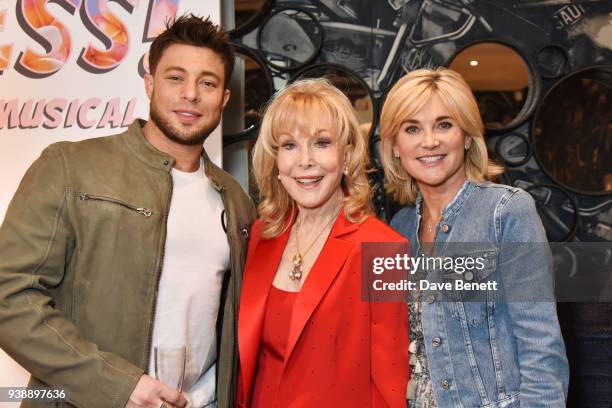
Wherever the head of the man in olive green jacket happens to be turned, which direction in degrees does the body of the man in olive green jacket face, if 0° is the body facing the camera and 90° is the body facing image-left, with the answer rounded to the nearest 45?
approximately 315°

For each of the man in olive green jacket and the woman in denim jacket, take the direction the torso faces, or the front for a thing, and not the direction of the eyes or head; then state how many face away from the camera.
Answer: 0

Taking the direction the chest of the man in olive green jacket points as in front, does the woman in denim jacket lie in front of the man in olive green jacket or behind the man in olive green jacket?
in front

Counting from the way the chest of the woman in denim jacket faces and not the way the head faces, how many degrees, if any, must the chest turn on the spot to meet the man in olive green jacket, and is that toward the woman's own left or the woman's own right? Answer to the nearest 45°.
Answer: approximately 45° to the woman's own right

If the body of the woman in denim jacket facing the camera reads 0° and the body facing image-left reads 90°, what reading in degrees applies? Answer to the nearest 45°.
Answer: approximately 45°

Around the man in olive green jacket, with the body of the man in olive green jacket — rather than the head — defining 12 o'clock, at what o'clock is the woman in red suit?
The woman in red suit is roughly at 11 o'clock from the man in olive green jacket.
